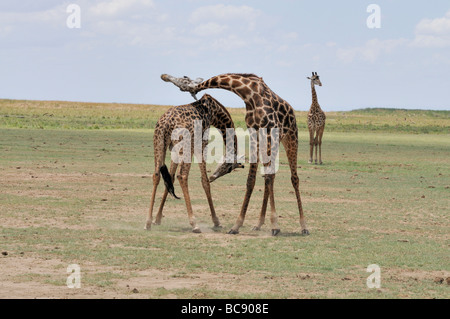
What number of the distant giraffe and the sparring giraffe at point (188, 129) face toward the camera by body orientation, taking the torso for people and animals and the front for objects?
1

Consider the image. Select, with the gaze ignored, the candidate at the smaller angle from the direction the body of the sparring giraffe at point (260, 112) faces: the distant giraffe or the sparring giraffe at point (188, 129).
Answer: the sparring giraffe

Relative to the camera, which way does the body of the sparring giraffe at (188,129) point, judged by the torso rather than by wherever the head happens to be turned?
to the viewer's right

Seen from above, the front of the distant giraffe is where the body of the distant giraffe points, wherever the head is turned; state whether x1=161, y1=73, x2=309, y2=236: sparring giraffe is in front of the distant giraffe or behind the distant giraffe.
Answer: in front

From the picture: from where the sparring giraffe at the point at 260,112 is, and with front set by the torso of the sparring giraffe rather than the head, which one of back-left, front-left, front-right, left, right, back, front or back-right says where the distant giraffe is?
back-right

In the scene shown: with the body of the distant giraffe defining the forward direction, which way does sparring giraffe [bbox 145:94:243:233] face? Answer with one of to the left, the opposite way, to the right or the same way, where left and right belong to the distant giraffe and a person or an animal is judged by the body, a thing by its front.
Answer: to the left

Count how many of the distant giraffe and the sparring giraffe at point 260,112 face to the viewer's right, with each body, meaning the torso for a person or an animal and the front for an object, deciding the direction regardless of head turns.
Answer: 0

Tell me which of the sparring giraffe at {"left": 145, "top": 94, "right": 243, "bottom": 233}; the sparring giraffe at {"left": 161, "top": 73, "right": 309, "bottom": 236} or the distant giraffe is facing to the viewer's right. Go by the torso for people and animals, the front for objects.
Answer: the sparring giraffe at {"left": 145, "top": 94, "right": 243, "bottom": 233}

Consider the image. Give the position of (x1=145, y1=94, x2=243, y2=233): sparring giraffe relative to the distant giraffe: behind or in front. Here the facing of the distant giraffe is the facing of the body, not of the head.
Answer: in front

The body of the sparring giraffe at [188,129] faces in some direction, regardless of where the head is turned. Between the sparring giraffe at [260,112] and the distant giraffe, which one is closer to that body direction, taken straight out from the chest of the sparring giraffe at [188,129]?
the sparring giraffe
